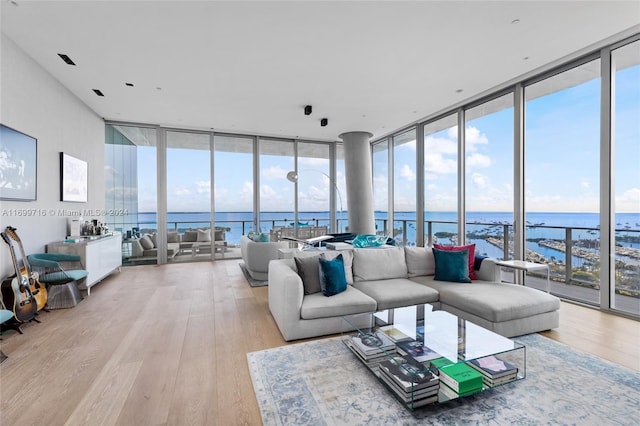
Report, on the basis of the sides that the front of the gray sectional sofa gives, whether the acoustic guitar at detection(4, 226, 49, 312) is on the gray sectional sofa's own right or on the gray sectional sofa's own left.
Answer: on the gray sectional sofa's own right

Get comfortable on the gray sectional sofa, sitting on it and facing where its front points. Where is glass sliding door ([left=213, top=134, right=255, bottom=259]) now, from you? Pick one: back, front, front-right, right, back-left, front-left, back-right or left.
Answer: back

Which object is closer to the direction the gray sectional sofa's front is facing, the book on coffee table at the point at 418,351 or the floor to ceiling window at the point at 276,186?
the book on coffee table

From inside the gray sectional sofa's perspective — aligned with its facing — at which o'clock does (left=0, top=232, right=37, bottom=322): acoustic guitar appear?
The acoustic guitar is roughly at 4 o'clock from the gray sectional sofa.

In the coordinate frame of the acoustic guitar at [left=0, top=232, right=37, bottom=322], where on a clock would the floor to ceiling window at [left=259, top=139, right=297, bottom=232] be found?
The floor to ceiling window is roughly at 10 o'clock from the acoustic guitar.

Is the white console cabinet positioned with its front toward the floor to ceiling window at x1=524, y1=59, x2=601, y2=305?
yes

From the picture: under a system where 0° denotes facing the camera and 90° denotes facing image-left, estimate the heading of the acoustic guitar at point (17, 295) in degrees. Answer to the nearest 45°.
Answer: approximately 315°
